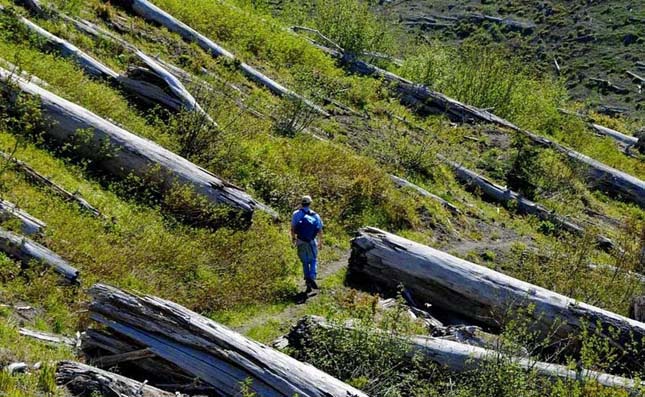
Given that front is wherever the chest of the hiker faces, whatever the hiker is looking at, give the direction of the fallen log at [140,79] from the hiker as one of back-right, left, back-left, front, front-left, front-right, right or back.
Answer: front-left

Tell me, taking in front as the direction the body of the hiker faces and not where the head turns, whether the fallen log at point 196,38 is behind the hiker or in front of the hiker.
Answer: in front

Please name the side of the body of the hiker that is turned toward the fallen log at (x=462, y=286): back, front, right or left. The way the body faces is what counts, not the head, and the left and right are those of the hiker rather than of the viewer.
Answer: right

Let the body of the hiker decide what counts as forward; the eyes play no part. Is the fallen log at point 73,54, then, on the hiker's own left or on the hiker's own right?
on the hiker's own left

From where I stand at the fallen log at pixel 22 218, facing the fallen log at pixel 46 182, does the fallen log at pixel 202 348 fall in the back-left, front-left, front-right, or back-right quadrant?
back-right

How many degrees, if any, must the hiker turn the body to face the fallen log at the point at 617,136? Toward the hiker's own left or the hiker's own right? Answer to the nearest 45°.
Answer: approximately 45° to the hiker's own right

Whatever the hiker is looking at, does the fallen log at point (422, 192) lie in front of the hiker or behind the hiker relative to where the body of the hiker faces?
in front

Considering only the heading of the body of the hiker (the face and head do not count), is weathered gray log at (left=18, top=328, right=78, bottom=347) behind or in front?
behind

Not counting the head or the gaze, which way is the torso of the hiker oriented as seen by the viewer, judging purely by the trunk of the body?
away from the camera

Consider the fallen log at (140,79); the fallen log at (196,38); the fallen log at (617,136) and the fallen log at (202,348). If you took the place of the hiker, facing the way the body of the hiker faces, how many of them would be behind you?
1

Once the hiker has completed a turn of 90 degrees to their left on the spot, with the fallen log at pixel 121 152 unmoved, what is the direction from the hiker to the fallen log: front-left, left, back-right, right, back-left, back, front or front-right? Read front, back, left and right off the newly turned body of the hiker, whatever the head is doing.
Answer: front

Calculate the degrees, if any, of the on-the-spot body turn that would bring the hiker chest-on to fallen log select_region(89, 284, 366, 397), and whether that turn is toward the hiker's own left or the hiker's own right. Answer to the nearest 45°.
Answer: approximately 180°

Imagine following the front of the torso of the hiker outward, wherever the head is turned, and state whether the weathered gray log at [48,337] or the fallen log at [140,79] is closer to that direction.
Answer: the fallen log
